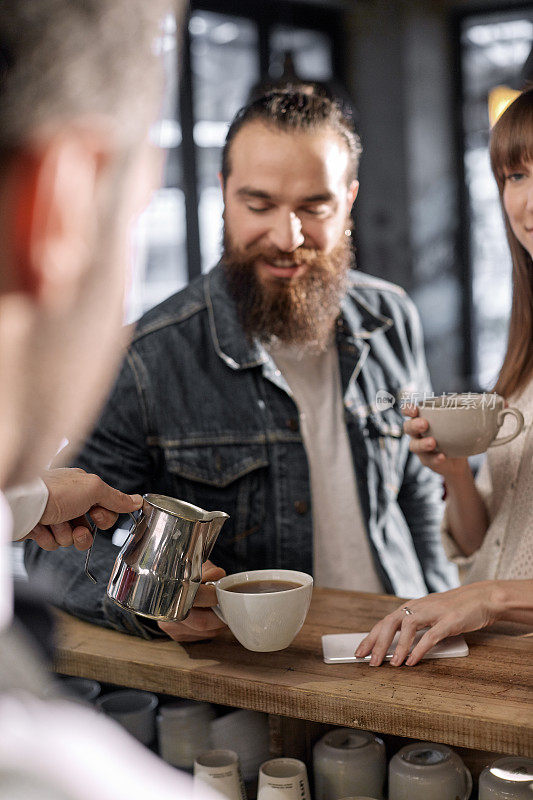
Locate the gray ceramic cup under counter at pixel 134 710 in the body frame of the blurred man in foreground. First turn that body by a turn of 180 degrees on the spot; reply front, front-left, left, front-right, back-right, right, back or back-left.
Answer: back-right

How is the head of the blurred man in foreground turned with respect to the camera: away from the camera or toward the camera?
away from the camera

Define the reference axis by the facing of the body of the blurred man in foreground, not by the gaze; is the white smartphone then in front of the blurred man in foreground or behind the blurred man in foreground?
in front

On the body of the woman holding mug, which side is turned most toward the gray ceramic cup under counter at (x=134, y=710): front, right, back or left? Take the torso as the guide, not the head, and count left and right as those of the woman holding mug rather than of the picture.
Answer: front

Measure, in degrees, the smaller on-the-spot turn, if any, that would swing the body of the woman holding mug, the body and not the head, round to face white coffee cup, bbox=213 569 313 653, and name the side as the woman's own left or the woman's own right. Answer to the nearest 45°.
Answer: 0° — they already face it

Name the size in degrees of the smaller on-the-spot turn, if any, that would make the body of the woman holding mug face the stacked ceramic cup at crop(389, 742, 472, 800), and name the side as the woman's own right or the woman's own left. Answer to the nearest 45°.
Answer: approximately 45° to the woman's own left

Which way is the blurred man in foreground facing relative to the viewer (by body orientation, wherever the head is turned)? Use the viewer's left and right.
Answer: facing away from the viewer and to the right of the viewer

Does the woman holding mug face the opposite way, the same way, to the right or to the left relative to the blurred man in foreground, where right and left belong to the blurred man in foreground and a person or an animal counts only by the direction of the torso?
the opposite way

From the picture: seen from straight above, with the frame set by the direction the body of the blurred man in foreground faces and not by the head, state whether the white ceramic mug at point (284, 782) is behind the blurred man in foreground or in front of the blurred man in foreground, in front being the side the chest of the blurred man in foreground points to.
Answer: in front

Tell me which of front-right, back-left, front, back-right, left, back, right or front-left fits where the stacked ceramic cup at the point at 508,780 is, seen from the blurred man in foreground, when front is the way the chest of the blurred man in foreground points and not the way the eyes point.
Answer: front

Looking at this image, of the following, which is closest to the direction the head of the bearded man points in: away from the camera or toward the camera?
toward the camera
